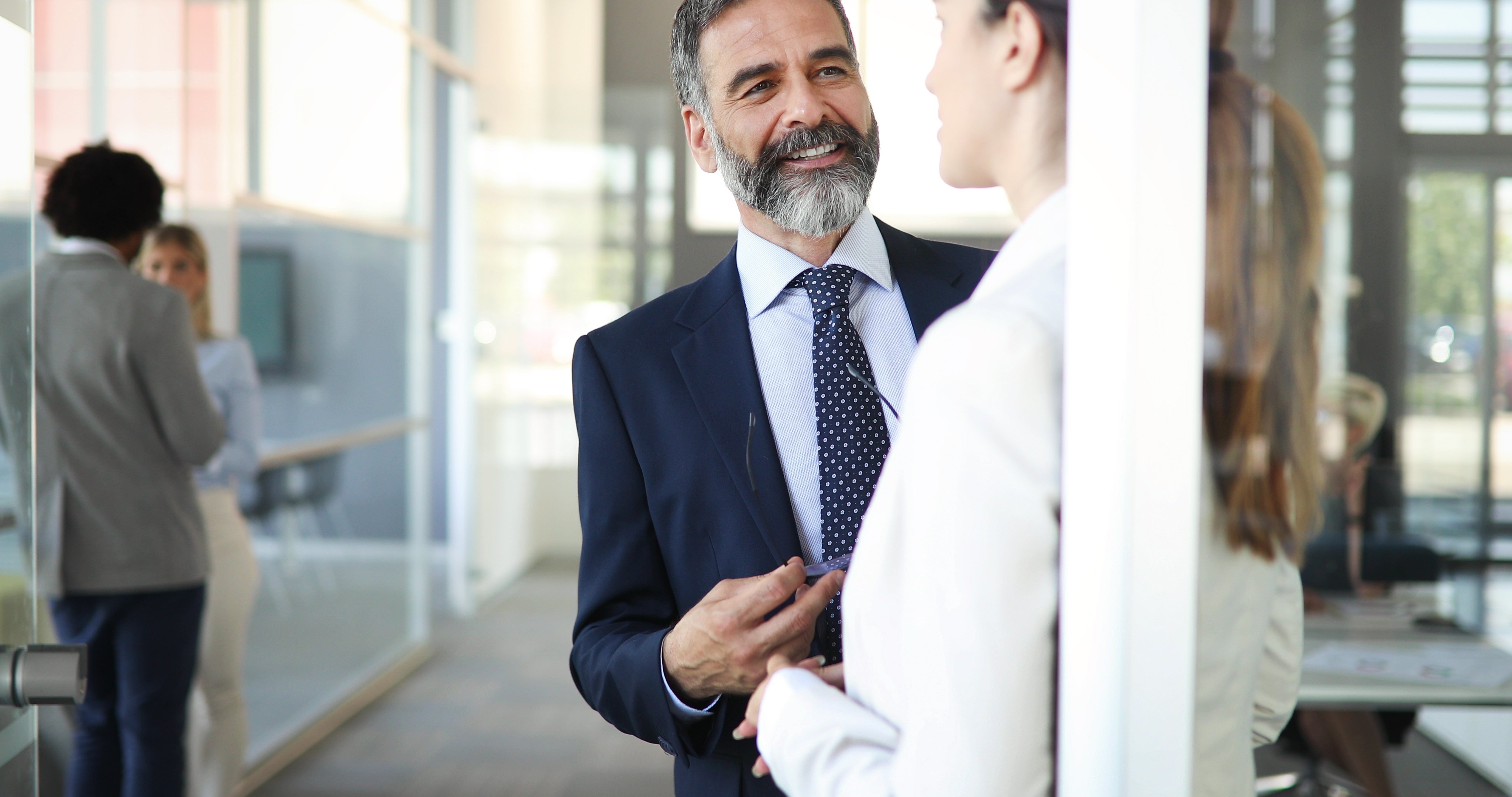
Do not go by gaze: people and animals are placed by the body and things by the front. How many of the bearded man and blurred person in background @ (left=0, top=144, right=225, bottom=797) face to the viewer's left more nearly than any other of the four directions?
0

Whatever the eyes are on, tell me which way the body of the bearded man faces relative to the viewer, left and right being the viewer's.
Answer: facing the viewer and to the right of the viewer

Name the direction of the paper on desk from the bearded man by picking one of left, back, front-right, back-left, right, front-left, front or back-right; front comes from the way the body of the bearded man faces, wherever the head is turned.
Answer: left

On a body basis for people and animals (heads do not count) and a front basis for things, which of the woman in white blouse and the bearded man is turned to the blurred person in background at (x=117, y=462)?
the woman in white blouse

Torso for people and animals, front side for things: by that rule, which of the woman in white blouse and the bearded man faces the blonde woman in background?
the woman in white blouse

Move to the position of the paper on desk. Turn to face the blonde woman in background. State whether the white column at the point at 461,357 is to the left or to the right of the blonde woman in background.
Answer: right

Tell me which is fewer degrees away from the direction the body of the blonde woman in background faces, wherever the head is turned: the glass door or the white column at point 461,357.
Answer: the glass door

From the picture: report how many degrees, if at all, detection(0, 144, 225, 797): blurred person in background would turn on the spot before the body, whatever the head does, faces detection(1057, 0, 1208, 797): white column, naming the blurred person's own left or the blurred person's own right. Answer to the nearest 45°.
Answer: approximately 135° to the blurred person's own right

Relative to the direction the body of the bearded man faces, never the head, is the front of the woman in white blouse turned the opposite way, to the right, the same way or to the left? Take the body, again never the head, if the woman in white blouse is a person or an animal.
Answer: the opposite way

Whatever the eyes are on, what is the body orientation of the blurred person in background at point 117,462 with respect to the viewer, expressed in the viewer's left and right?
facing away from the viewer and to the right of the viewer

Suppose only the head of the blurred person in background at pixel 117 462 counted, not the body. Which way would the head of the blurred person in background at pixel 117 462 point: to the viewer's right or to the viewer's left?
to the viewer's right

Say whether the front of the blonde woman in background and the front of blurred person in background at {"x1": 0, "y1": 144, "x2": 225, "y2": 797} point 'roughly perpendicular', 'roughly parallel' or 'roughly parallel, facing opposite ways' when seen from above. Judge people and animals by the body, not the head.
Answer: roughly parallel, facing opposite ways

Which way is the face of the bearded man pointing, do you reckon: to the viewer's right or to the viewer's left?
to the viewer's right
